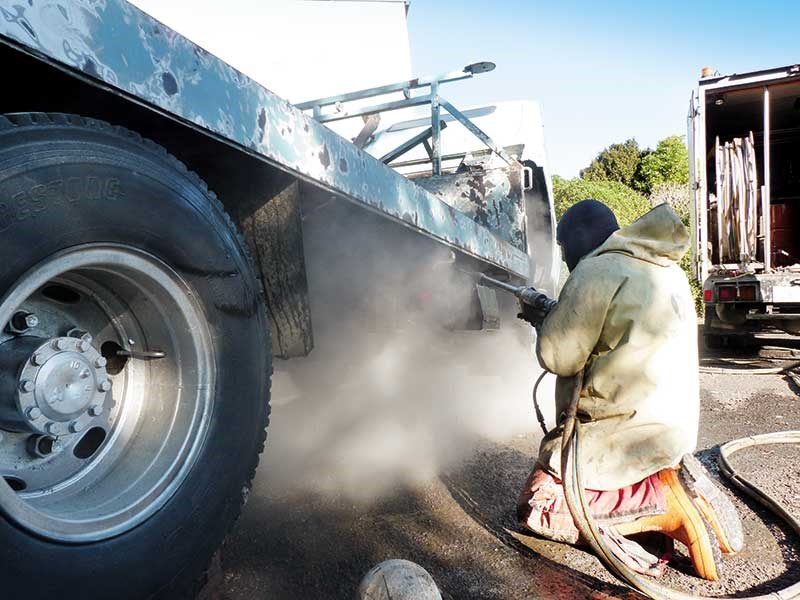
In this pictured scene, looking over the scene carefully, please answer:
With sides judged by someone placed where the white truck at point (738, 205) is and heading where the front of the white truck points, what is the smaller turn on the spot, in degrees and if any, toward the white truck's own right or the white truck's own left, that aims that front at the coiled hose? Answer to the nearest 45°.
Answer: approximately 180°

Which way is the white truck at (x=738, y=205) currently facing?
away from the camera

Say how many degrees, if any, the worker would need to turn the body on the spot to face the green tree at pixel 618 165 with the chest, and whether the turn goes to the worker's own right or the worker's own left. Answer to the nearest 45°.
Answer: approximately 45° to the worker's own right

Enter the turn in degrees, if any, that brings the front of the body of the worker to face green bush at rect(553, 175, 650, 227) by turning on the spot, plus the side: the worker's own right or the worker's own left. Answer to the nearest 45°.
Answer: approximately 45° to the worker's own right

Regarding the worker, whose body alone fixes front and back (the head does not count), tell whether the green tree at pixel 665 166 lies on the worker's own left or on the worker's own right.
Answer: on the worker's own right

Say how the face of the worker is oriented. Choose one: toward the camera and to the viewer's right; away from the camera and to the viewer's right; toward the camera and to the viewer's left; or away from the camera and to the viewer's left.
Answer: away from the camera and to the viewer's left

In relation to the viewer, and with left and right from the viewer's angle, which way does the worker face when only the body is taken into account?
facing away from the viewer and to the left of the viewer
